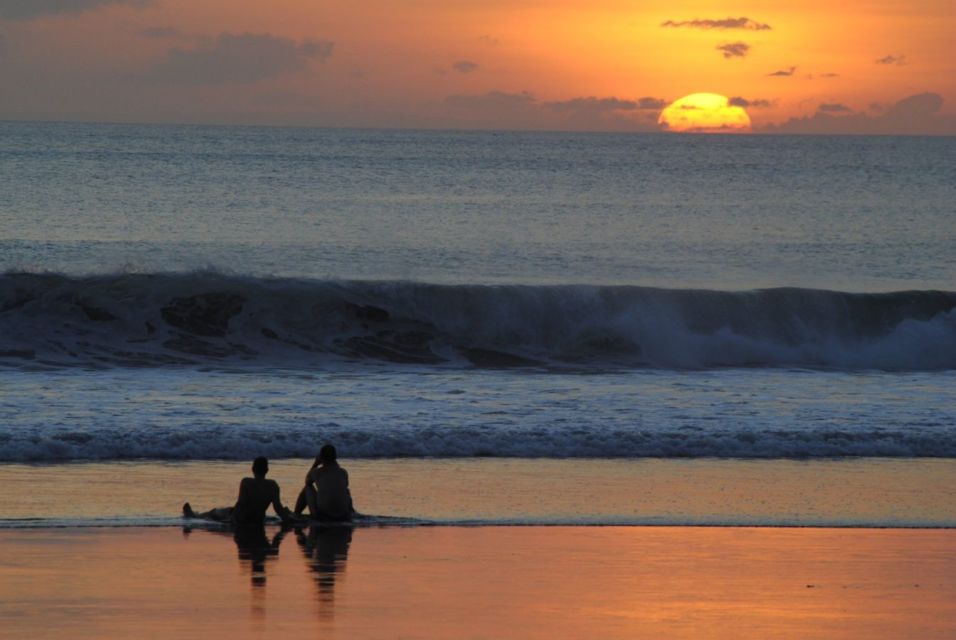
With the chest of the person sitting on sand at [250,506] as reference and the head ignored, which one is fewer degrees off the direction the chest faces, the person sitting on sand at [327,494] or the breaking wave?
the breaking wave

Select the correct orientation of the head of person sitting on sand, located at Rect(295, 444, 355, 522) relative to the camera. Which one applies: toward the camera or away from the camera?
away from the camera

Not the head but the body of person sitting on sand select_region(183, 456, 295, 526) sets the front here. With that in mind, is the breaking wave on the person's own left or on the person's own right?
on the person's own right

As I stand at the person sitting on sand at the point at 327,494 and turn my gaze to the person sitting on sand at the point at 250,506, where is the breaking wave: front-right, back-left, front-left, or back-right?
back-right

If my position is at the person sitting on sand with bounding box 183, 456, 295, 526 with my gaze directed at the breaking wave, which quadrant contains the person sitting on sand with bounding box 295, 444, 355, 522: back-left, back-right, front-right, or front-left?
front-right

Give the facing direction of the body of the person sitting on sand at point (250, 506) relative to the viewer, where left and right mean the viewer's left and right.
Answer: facing away from the viewer and to the left of the viewer

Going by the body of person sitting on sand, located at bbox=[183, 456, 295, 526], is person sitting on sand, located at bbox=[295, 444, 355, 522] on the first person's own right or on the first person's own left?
on the first person's own right
